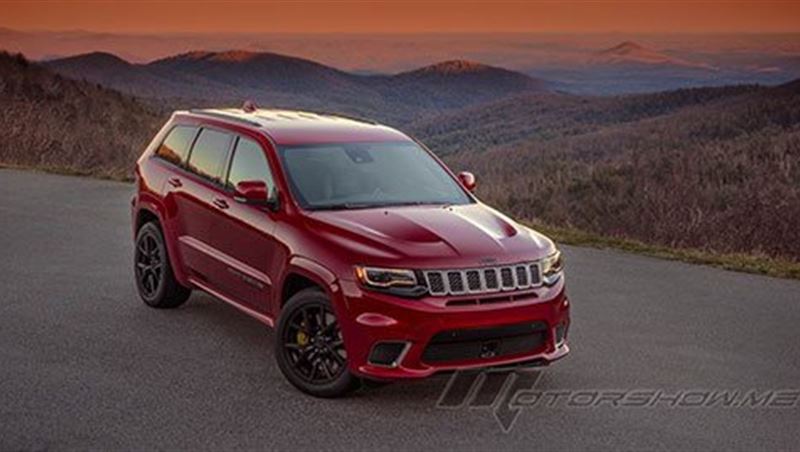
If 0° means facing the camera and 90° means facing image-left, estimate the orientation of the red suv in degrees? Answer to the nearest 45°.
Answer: approximately 315°
